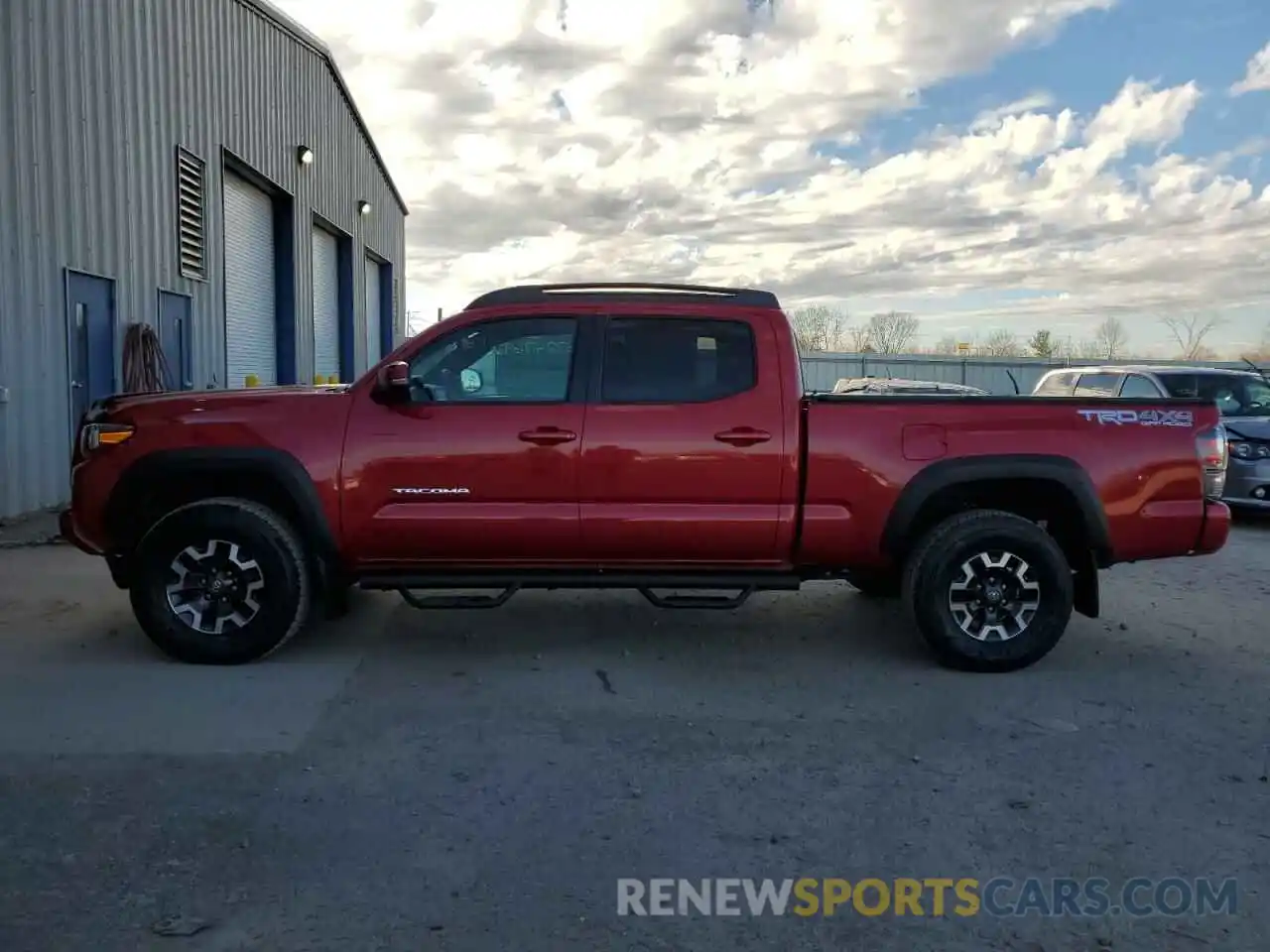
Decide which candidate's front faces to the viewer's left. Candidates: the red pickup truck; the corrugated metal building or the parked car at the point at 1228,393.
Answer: the red pickup truck

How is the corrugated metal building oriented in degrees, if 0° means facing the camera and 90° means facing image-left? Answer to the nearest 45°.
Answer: approximately 315°

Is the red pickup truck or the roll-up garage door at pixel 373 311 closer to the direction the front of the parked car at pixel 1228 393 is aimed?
the red pickup truck

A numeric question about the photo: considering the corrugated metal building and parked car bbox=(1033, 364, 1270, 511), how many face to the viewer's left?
0

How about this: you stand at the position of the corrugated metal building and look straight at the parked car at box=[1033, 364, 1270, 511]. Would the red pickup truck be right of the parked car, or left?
right

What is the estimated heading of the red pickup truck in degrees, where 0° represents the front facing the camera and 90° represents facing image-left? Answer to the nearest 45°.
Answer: approximately 90°

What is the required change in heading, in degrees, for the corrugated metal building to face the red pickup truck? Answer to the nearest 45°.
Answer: approximately 45° to its right

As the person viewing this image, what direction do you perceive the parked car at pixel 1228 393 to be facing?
facing the viewer and to the right of the viewer

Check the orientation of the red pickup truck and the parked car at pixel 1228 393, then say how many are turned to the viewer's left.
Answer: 1

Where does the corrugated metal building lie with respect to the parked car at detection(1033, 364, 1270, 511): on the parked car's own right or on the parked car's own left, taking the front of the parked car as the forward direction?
on the parked car's own right

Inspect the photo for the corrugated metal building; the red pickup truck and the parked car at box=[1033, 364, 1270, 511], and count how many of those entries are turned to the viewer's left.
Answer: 1

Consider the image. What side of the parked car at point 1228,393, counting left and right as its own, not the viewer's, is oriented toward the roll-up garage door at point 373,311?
back

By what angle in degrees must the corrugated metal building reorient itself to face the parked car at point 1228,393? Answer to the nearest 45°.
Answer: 0° — it already faces it
